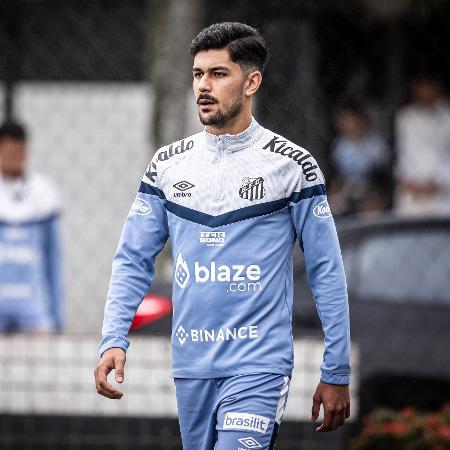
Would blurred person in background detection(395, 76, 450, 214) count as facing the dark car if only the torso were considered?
yes

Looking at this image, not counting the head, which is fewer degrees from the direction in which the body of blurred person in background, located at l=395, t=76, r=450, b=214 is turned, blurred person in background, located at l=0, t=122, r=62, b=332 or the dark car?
the dark car

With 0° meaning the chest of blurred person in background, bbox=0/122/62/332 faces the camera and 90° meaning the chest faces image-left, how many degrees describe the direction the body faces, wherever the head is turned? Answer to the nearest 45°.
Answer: approximately 0°

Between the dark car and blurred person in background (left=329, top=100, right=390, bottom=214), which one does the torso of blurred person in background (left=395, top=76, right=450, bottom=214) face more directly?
the dark car

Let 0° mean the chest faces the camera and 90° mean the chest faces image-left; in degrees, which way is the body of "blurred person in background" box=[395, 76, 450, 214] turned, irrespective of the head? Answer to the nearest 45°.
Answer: approximately 0°

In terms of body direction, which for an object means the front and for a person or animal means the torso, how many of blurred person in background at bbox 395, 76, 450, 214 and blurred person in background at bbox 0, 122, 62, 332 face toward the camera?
2

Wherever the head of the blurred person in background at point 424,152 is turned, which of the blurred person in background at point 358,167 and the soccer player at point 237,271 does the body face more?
the soccer player

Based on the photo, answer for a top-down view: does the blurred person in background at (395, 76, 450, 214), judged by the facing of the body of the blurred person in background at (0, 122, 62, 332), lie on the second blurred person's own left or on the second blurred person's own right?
on the second blurred person's own left
